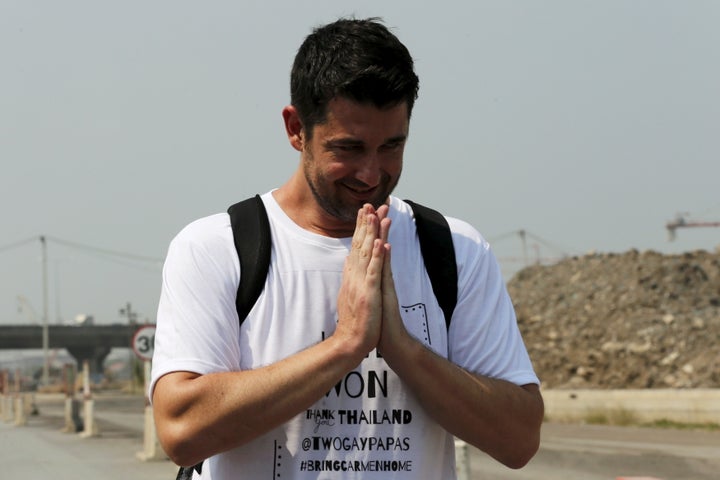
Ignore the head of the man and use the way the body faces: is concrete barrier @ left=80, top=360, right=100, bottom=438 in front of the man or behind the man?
behind

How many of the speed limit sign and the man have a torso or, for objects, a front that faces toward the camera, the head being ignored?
2

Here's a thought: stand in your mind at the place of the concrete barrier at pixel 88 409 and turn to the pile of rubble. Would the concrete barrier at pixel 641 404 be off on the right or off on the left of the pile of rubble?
right

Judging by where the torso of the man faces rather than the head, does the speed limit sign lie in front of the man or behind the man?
behind

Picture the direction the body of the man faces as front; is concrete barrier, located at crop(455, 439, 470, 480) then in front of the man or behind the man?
behind

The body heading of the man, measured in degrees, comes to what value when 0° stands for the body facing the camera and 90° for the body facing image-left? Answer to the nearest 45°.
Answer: approximately 0°

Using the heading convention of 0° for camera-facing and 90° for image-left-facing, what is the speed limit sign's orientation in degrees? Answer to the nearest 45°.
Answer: approximately 0°

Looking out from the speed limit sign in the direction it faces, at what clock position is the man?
The man is roughly at 12 o'clock from the speed limit sign.

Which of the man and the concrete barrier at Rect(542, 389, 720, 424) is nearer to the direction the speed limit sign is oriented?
the man

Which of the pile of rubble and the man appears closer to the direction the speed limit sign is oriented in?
the man
